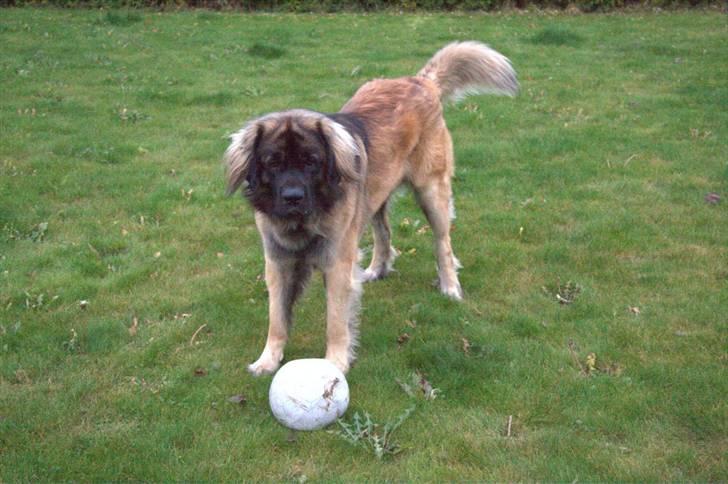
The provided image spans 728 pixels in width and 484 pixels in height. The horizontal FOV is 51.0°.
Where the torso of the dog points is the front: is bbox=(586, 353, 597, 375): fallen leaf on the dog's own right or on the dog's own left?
on the dog's own left

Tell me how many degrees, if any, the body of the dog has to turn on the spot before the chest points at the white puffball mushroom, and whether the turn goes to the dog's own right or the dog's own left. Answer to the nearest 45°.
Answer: approximately 45° to the dog's own left

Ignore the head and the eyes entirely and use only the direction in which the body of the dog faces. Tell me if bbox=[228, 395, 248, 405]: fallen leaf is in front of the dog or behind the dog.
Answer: in front

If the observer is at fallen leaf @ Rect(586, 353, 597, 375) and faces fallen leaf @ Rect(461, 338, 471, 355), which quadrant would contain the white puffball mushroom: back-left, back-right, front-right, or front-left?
front-left

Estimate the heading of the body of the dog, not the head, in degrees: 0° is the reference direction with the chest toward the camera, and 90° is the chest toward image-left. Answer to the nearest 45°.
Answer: approximately 45°

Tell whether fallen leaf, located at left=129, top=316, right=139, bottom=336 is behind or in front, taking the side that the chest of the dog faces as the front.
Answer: in front
